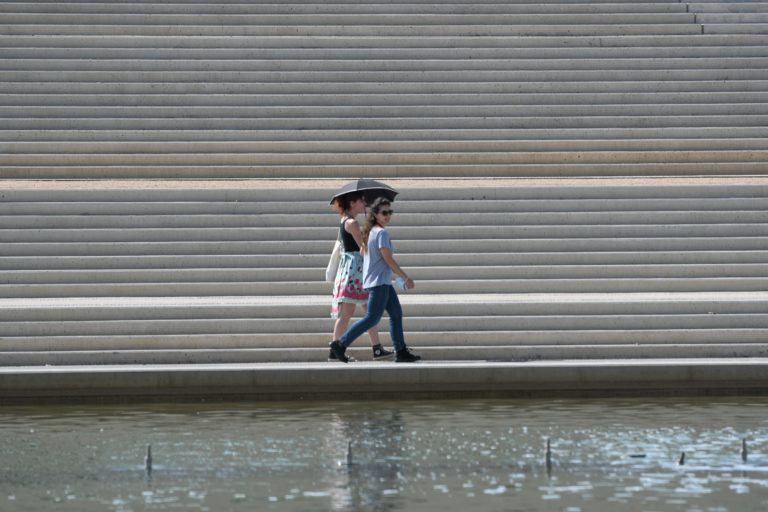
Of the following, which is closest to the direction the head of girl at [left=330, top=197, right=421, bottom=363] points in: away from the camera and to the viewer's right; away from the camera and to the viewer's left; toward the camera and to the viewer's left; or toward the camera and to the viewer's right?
toward the camera and to the viewer's right

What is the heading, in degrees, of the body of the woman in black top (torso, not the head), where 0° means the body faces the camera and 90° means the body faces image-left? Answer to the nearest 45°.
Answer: approximately 270°

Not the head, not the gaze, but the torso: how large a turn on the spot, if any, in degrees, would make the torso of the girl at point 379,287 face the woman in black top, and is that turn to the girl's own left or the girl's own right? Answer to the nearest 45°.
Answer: approximately 135° to the girl's own left

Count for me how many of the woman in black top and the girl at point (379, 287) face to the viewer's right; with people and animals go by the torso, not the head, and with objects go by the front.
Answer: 2

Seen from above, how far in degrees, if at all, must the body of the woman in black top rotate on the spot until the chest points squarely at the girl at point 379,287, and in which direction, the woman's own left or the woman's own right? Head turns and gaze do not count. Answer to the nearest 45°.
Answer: approximately 45° to the woman's own right

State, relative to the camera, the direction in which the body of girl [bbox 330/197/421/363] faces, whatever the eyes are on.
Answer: to the viewer's right
